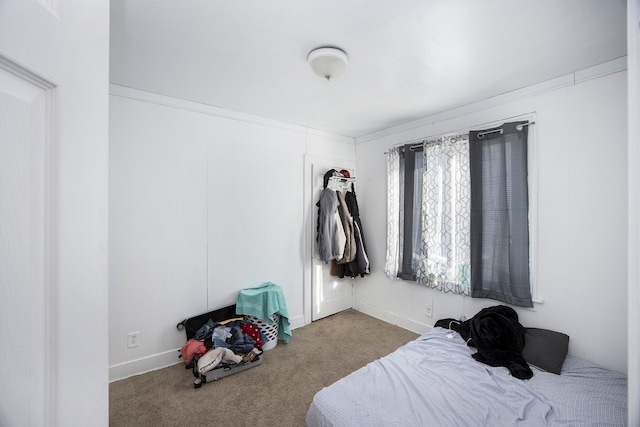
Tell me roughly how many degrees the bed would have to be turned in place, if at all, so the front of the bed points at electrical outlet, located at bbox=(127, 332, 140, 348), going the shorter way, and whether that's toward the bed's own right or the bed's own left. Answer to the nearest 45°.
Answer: approximately 45° to the bed's own right

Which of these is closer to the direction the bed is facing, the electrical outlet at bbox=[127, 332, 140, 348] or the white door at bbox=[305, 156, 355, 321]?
the electrical outlet

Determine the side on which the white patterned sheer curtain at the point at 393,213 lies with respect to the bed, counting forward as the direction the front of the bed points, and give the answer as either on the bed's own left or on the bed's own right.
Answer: on the bed's own right

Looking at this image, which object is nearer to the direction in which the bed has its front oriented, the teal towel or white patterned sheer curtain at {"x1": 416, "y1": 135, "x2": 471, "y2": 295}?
the teal towel

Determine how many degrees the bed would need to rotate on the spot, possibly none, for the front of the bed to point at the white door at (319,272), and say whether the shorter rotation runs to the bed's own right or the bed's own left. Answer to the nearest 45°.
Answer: approximately 90° to the bed's own right

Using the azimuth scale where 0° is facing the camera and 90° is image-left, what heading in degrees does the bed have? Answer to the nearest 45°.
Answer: approximately 45°
